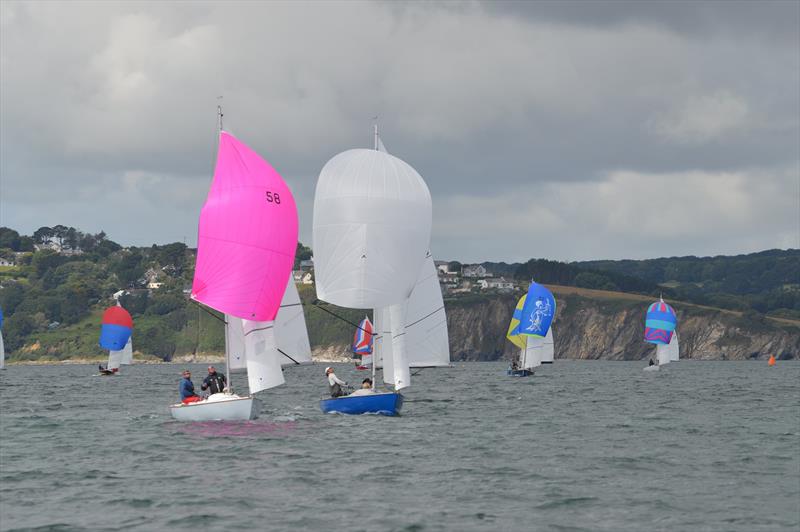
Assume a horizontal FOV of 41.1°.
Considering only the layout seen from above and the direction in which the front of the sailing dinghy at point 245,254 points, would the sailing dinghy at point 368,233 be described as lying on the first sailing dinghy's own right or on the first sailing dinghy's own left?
on the first sailing dinghy's own left

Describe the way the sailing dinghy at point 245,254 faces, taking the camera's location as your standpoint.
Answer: facing the viewer and to the right of the viewer
